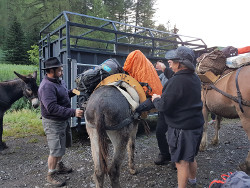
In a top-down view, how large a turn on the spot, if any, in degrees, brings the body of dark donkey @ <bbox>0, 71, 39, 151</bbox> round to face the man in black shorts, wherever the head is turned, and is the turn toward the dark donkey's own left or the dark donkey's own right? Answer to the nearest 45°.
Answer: approximately 45° to the dark donkey's own right

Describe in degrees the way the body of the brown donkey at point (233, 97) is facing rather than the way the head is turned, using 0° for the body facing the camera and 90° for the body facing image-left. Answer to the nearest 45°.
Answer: approximately 135°

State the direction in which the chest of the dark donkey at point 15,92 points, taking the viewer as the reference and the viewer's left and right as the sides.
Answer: facing to the right of the viewer

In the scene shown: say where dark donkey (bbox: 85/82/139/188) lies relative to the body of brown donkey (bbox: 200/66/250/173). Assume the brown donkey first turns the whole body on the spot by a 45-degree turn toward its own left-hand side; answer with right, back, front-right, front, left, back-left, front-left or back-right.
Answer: front-left

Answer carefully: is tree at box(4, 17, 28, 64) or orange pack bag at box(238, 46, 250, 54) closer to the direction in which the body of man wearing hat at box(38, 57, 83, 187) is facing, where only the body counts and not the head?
the orange pack bag

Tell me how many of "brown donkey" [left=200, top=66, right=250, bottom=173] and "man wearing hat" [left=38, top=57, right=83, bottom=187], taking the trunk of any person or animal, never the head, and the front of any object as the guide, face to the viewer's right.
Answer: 1

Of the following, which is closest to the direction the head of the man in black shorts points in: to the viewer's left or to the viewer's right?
to the viewer's left

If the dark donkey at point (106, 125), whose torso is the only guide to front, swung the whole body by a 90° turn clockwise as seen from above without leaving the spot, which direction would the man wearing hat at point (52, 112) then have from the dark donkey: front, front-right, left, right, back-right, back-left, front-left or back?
back

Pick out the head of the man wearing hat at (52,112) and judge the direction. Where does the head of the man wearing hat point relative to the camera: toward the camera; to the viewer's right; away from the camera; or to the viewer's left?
to the viewer's right

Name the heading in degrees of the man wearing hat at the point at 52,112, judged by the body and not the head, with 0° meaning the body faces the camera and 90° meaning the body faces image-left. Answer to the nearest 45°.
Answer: approximately 270°
